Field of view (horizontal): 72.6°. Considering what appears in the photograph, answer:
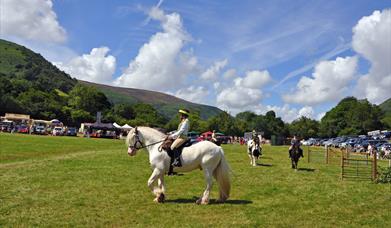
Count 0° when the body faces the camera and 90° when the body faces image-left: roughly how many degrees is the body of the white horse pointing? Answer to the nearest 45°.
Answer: approximately 90°

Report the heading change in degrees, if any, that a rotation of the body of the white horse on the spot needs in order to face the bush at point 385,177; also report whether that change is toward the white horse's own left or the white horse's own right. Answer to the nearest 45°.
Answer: approximately 135° to the white horse's own right

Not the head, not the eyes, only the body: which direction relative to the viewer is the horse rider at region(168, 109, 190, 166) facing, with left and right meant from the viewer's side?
facing to the left of the viewer

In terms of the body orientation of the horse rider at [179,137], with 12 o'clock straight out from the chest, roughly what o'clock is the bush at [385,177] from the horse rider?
The bush is roughly at 5 o'clock from the horse rider.
